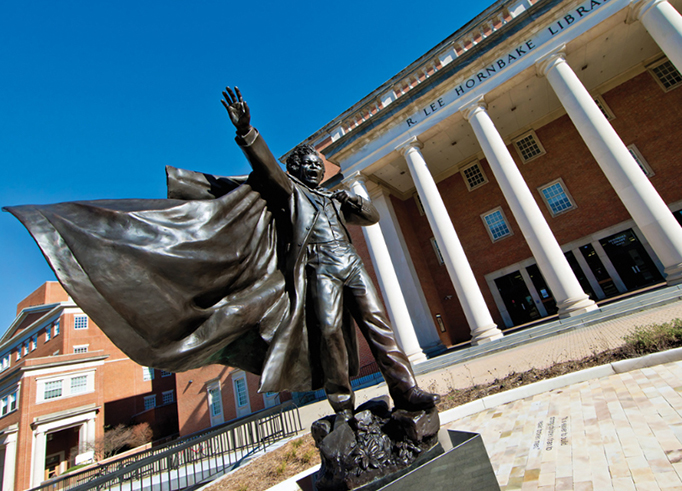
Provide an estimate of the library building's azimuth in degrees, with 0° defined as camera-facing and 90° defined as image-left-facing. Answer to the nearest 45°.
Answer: approximately 45°

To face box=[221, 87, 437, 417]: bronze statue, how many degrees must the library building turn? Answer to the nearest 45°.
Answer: approximately 45° to its left

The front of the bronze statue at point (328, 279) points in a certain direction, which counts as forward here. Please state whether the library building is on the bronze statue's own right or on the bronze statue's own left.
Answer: on the bronze statue's own left

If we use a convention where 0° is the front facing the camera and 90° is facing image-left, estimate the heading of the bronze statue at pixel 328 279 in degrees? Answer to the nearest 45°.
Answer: approximately 315°

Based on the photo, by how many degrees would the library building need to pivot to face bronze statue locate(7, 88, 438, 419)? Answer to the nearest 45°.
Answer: approximately 45° to its left

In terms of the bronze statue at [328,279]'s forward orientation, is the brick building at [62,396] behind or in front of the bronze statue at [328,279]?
behind
